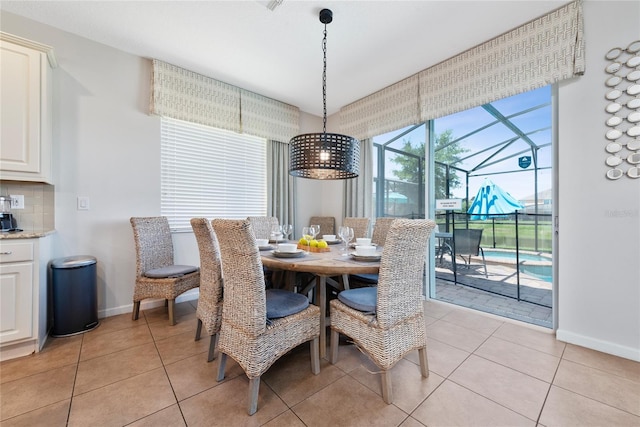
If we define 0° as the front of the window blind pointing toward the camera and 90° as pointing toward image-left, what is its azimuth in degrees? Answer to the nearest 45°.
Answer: approximately 315°

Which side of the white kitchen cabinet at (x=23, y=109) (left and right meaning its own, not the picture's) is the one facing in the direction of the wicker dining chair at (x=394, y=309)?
front

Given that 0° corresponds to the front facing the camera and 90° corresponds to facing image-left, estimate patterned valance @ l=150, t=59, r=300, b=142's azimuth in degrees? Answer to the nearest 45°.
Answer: approximately 315°

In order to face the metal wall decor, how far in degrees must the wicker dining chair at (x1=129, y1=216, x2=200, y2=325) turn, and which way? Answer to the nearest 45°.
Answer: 0° — it already faces it

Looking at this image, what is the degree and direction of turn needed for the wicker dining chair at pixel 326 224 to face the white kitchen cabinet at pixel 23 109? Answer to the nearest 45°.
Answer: approximately 45° to its right

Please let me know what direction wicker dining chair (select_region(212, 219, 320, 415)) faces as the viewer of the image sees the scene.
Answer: facing away from the viewer and to the right of the viewer

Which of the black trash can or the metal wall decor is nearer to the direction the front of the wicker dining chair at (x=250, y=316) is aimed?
the metal wall decor

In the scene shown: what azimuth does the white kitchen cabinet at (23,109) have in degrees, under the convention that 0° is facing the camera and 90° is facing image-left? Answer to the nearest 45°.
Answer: approximately 315°

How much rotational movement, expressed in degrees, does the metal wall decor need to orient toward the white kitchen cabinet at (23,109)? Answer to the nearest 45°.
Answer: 0° — it already faces it
